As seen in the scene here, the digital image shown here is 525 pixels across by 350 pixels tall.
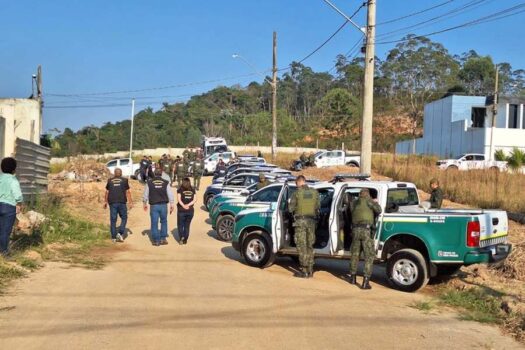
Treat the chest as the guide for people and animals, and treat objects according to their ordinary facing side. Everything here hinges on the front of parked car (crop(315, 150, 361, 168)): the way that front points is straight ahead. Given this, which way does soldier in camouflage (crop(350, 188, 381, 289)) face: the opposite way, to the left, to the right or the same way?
to the right

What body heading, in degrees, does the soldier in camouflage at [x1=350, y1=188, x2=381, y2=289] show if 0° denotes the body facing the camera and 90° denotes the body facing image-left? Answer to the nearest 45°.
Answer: approximately 180°

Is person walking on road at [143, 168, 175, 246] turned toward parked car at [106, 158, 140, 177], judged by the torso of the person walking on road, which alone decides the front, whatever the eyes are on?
yes

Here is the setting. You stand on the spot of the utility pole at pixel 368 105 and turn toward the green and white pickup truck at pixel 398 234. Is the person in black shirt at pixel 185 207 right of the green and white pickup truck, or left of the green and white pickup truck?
right

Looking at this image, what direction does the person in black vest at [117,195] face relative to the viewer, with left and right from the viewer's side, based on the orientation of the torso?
facing away from the viewer

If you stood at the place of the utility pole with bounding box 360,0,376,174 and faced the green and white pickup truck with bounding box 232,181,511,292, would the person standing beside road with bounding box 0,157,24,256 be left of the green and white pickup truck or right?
right

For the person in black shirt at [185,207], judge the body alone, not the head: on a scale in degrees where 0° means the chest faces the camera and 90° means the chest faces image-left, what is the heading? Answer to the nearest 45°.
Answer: approximately 180°
